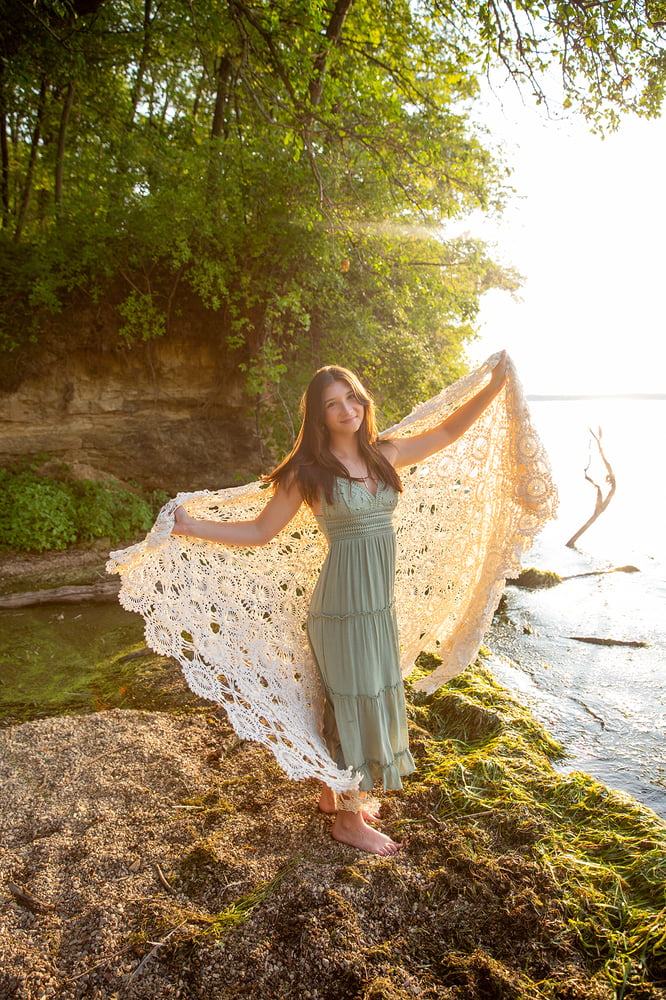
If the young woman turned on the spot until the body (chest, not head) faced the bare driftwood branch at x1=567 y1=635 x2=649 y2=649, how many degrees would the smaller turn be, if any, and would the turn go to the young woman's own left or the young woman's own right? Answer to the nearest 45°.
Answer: approximately 90° to the young woman's own left

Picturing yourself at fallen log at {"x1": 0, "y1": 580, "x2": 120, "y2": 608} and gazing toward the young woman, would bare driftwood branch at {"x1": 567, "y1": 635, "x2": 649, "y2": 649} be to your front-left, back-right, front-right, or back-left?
front-left

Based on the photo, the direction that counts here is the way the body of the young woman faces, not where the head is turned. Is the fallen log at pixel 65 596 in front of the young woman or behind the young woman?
behind

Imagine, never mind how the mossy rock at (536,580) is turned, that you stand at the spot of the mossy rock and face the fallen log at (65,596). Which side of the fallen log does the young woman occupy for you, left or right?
left

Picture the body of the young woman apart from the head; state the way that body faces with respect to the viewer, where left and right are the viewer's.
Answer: facing the viewer and to the right of the viewer

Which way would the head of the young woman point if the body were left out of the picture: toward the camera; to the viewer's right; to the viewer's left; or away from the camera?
toward the camera
